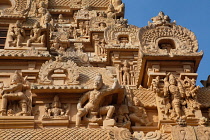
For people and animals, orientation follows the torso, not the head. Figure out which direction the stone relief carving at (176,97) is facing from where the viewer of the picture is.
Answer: facing the viewer

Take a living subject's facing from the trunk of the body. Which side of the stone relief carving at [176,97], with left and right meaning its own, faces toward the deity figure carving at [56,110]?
right

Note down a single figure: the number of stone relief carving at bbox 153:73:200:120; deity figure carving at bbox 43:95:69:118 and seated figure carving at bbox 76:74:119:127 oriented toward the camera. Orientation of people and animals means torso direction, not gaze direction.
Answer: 3

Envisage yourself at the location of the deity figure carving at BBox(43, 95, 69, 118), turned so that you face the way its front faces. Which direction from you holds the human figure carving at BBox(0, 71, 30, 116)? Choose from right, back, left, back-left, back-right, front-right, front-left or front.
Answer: right

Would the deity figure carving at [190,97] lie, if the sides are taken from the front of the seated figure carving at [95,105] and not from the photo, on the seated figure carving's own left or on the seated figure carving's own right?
on the seated figure carving's own left

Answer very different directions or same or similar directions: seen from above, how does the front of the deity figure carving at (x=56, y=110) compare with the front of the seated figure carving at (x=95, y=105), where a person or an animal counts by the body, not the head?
same or similar directions

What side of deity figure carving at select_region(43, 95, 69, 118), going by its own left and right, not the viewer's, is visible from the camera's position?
front

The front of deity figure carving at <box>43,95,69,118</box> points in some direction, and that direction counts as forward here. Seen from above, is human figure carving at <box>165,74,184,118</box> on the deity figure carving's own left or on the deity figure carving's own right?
on the deity figure carving's own left

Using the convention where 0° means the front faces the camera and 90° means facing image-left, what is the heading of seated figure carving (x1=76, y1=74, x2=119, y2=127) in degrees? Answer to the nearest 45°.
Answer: approximately 0°

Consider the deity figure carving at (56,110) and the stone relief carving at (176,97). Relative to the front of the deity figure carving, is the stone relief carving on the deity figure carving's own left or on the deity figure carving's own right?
on the deity figure carving's own left

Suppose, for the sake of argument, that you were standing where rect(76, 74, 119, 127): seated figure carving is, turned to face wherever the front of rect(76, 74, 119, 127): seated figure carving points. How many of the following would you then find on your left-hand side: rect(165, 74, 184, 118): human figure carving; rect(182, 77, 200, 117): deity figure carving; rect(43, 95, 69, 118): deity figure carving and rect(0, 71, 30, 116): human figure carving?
2
